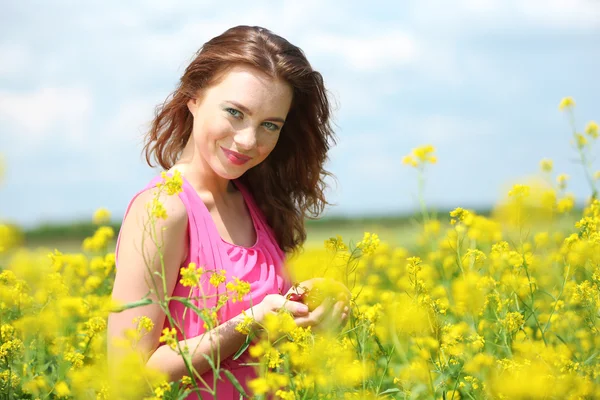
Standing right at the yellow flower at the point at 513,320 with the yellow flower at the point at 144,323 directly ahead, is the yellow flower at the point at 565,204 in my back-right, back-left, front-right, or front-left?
back-right

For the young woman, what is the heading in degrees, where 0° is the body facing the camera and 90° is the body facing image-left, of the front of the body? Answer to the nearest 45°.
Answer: approximately 315°

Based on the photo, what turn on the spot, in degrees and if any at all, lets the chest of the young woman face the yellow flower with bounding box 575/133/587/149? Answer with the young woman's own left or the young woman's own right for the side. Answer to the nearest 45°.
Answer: approximately 90° to the young woman's own left
